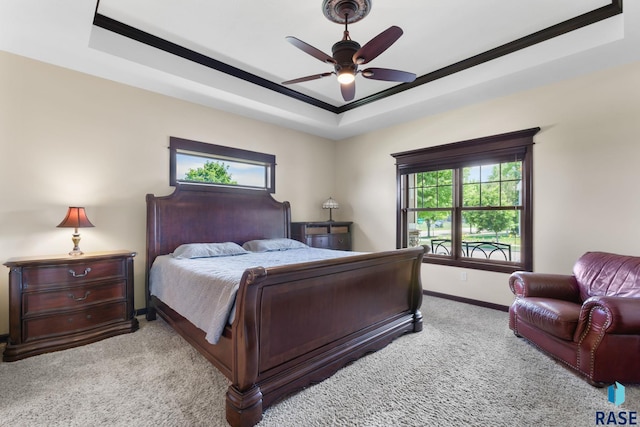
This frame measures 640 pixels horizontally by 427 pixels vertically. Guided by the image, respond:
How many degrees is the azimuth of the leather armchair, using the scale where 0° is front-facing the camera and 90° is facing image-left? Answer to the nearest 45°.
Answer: approximately 45°

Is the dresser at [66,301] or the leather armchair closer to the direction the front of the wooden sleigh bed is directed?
the leather armchair

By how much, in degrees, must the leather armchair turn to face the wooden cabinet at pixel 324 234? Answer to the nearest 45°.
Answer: approximately 45° to its right

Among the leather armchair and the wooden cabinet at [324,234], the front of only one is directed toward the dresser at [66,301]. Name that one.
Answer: the leather armchair

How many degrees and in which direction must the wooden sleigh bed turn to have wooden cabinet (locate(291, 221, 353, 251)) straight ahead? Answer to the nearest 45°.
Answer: approximately 135° to its left
